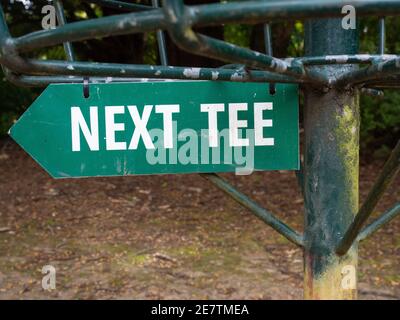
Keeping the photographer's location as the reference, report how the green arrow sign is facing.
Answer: facing the viewer
